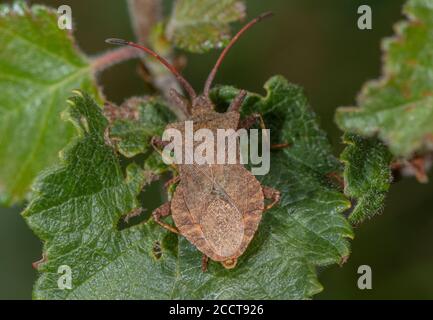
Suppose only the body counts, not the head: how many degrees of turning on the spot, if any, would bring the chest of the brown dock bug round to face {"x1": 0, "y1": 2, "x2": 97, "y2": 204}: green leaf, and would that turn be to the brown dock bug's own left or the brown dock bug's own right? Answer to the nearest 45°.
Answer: approximately 45° to the brown dock bug's own left

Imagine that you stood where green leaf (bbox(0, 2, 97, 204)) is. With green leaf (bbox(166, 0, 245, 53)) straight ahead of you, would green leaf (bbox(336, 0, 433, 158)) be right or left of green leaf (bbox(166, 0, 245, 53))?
right

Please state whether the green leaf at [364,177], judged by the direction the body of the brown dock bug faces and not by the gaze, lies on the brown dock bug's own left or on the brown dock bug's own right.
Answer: on the brown dock bug's own right

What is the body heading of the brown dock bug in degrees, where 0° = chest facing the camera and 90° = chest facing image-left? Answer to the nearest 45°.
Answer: approximately 180°
